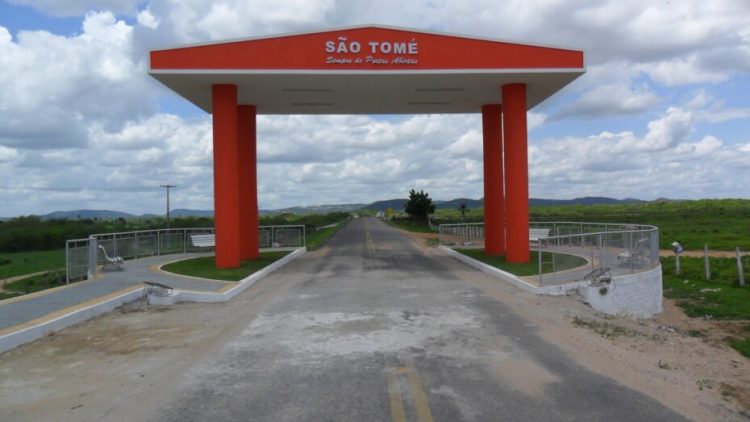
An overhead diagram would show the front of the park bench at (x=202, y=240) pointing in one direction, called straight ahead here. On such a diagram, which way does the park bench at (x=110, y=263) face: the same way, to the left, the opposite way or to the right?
to the left

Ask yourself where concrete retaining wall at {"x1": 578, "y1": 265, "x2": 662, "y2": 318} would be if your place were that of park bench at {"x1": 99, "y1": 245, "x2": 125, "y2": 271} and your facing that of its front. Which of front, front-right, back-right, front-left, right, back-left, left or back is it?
front-right

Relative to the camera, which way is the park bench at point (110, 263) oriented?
to the viewer's right

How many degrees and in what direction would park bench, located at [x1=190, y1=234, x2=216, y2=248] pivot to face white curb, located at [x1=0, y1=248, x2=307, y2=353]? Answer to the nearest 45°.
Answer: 0° — it already faces it

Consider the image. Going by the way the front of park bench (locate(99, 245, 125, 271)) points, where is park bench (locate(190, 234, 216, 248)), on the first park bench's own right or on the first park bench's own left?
on the first park bench's own left
